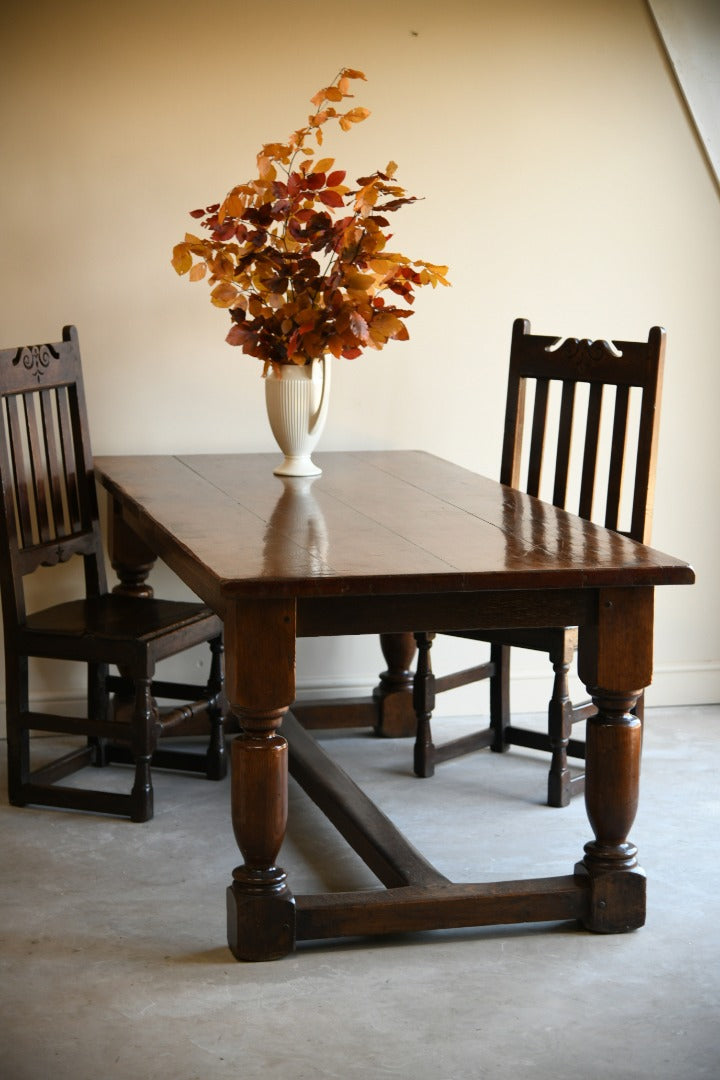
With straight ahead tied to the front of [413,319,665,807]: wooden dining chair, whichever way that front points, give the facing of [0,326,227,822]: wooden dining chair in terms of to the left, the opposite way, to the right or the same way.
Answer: to the left

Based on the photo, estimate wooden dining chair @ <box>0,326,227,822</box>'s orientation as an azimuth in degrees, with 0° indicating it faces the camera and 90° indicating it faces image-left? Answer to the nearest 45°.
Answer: approximately 315°

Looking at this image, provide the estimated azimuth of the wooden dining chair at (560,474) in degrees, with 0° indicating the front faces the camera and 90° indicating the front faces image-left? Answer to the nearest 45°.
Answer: approximately 45°

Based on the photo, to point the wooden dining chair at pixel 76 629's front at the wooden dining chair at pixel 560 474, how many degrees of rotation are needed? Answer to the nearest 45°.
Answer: approximately 45° to its left
